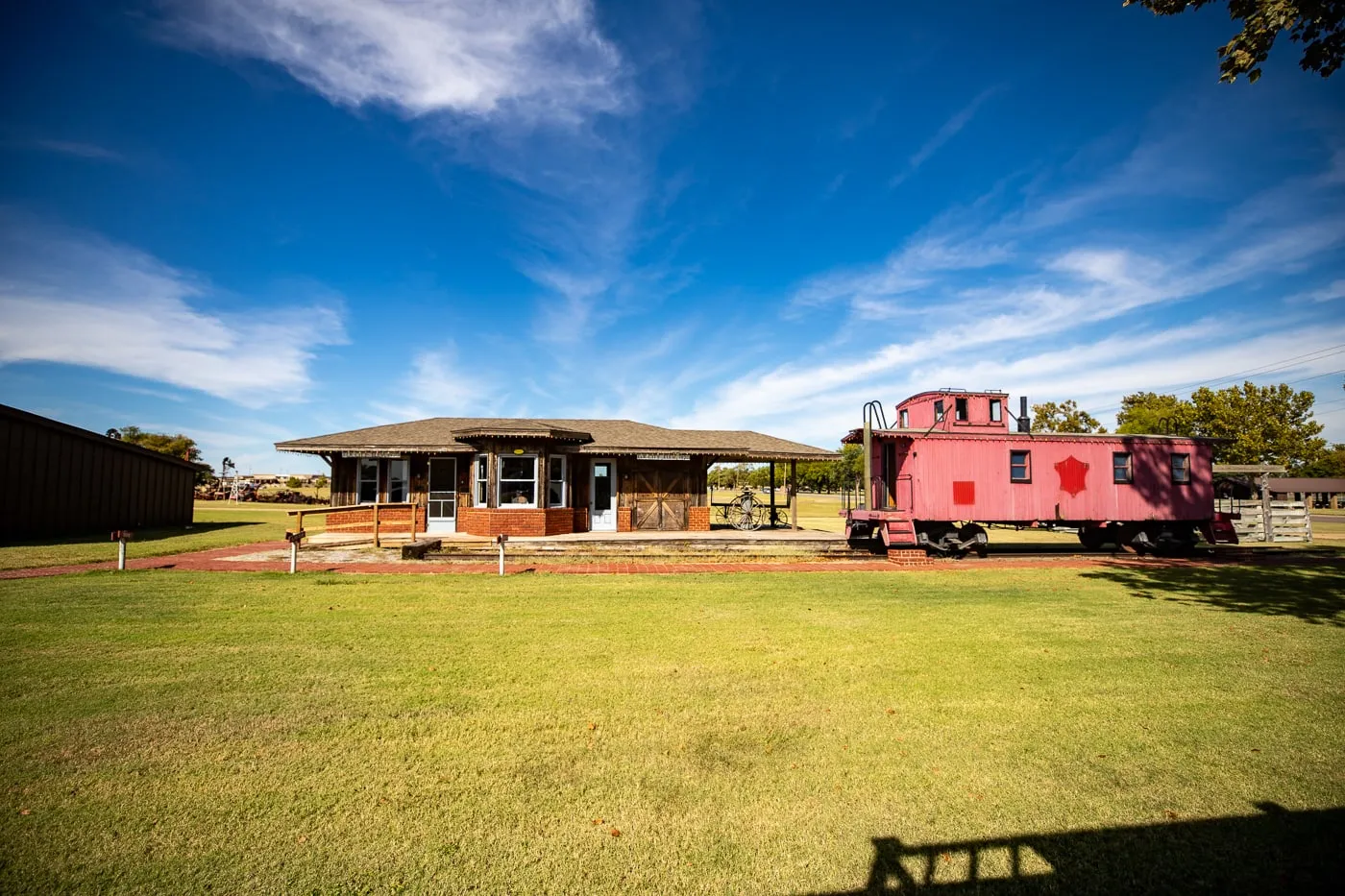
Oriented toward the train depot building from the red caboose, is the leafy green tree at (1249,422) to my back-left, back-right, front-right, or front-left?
back-right

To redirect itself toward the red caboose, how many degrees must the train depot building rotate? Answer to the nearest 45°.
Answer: approximately 45° to its left

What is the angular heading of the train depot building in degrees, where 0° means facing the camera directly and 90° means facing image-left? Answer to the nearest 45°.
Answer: approximately 0°

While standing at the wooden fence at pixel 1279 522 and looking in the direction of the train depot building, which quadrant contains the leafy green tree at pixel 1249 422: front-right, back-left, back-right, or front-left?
back-right

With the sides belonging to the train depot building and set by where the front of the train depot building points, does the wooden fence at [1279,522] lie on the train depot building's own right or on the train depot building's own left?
on the train depot building's own left

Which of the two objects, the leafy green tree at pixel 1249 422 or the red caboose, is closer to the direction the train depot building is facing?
the red caboose

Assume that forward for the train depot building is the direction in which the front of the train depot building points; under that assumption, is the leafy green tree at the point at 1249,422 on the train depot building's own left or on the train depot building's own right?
on the train depot building's own left

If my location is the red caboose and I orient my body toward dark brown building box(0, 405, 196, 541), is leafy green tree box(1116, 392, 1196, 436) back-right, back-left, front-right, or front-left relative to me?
back-right

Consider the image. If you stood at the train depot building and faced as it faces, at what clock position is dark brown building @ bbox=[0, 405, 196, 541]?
The dark brown building is roughly at 3 o'clock from the train depot building.
